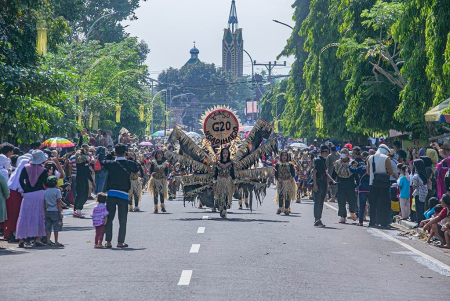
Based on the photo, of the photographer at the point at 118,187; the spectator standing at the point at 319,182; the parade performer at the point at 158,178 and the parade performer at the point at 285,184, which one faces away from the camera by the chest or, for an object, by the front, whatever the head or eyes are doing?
the photographer

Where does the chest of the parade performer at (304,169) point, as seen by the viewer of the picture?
toward the camera

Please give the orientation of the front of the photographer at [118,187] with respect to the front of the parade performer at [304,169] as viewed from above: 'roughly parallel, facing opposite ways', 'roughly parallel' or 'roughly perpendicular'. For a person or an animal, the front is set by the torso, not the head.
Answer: roughly parallel, facing opposite ways

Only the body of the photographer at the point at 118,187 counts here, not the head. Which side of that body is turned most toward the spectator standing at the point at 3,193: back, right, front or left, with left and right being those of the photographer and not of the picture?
left

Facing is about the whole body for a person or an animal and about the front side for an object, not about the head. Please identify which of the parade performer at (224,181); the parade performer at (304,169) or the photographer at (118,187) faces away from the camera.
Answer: the photographer

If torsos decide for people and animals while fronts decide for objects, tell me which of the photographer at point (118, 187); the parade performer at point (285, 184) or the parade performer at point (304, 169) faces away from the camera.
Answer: the photographer

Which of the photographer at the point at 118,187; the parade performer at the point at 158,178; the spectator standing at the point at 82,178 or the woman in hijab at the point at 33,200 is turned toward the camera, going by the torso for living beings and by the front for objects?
the parade performer

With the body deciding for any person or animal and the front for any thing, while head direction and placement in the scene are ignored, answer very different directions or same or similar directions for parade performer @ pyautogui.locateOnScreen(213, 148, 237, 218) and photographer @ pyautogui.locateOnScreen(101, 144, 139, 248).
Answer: very different directions

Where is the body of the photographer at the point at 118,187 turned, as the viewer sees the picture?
away from the camera

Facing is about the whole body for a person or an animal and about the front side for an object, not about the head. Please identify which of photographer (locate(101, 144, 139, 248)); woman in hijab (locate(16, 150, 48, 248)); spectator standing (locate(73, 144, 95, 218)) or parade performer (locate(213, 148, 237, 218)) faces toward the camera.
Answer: the parade performer

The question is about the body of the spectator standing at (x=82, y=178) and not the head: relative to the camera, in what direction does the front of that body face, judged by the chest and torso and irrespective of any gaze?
to the viewer's right

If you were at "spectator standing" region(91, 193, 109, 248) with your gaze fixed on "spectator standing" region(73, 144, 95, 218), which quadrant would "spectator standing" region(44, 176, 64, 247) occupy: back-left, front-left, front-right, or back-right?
front-left
